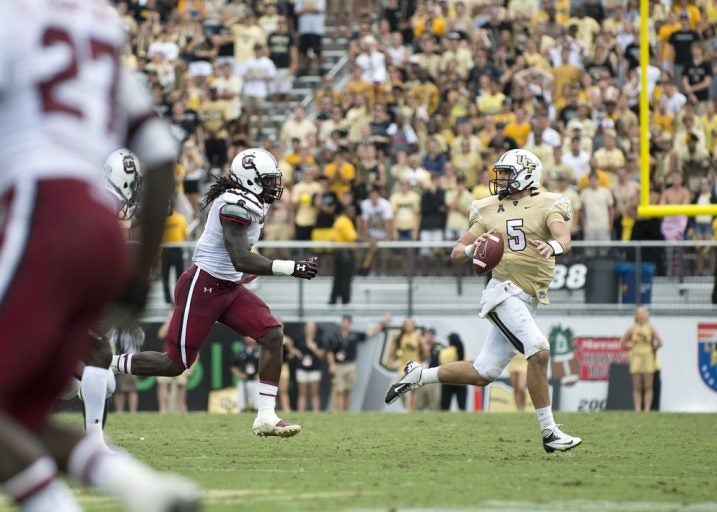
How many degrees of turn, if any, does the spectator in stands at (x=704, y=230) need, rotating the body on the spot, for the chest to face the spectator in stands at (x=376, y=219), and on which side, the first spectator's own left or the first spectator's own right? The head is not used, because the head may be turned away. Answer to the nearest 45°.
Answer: approximately 90° to the first spectator's own right

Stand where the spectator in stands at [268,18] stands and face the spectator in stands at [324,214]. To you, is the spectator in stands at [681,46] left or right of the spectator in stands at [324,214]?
left

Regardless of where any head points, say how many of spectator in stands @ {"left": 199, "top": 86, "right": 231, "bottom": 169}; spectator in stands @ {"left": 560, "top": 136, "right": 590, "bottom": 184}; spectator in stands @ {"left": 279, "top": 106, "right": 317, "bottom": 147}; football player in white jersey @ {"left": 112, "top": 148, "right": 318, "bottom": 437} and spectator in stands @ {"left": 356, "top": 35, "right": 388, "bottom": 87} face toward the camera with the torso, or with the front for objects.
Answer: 4

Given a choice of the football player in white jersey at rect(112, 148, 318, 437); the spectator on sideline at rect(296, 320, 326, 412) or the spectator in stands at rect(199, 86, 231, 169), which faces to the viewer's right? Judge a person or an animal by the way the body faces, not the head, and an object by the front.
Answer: the football player in white jersey

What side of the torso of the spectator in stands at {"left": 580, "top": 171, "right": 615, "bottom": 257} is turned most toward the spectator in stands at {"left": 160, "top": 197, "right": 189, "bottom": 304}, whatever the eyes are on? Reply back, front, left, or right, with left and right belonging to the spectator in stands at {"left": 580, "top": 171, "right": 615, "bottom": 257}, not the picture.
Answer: right

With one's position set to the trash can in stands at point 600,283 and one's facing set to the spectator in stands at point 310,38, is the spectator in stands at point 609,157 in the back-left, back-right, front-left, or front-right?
front-right

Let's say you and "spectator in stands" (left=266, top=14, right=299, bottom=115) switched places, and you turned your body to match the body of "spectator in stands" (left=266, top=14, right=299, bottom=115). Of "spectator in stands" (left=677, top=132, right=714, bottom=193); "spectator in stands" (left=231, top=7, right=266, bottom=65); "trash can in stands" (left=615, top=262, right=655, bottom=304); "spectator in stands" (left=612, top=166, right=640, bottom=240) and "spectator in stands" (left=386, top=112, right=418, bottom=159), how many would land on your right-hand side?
1

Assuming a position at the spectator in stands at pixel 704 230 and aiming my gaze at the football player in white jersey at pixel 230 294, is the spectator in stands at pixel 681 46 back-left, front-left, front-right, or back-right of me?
back-right

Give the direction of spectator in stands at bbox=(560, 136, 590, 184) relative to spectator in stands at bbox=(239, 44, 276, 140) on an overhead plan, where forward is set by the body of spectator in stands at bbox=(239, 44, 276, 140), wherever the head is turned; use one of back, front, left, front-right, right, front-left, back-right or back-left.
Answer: front-left

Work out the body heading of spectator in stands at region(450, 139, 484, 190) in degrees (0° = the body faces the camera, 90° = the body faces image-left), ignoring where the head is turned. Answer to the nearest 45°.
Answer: approximately 0°

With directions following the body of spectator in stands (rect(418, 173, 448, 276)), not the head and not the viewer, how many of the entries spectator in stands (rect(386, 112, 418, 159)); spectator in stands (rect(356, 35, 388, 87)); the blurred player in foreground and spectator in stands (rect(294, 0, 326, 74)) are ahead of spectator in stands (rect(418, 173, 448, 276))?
1

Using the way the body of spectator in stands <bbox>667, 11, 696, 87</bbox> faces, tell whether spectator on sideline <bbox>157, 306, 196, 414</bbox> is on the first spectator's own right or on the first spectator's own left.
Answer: on the first spectator's own right

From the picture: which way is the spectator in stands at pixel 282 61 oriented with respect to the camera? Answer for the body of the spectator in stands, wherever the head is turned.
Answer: toward the camera

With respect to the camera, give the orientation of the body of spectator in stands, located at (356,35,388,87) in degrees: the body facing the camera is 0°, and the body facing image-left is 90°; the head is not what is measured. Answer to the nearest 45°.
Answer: approximately 0°

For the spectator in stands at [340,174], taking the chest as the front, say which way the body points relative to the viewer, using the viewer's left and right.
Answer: facing the viewer
